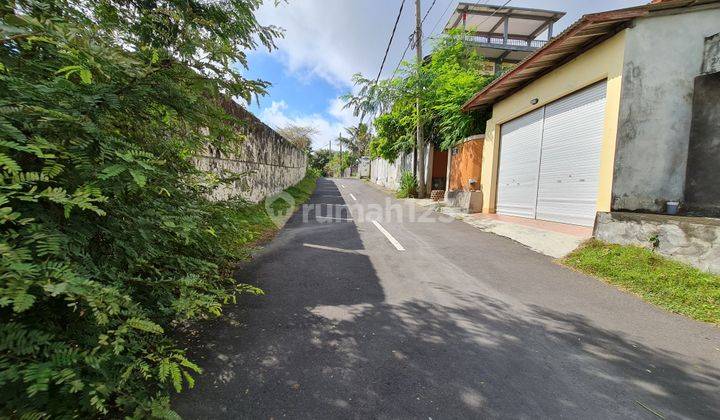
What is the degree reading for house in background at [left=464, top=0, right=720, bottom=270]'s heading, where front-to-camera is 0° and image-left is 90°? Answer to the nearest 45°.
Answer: approximately 45°

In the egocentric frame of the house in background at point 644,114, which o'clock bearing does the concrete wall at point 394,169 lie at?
The concrete wall is roughly at 3 o'clock from the house in background.

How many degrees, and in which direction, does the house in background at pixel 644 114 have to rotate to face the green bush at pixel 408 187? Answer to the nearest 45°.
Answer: approximately 90° to its right

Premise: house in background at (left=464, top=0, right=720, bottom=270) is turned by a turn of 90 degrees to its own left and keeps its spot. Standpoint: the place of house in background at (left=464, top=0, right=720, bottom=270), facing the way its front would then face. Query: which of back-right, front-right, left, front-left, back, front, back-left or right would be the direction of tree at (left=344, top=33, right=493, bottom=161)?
back

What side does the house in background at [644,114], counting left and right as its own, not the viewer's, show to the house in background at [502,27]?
right

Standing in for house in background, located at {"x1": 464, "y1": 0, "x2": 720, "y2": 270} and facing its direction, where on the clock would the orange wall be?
The orange wall is roughly at 3 o'clock from the house in background.
